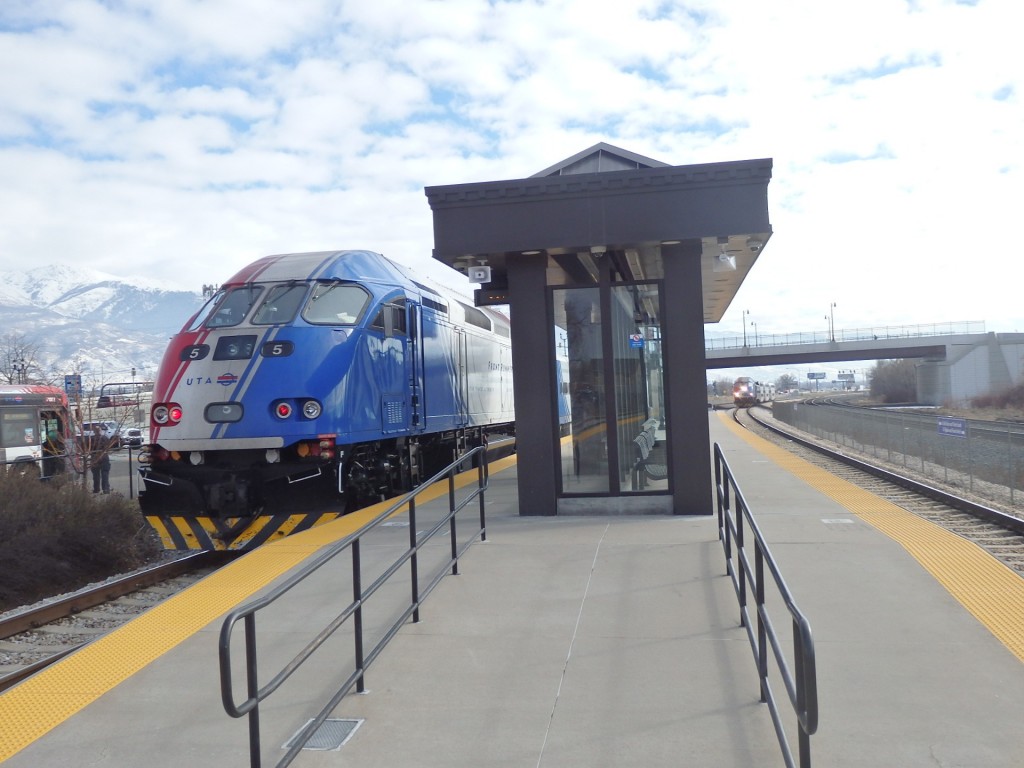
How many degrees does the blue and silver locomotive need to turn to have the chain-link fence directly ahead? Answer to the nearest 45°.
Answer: approximately 135° to its left

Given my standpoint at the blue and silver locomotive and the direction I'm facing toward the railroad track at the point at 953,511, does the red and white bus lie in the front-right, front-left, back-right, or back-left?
back-left

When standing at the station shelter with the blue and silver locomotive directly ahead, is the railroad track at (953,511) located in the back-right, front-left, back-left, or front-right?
back-right

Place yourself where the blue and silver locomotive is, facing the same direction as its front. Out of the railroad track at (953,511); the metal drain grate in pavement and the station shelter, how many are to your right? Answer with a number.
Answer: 0

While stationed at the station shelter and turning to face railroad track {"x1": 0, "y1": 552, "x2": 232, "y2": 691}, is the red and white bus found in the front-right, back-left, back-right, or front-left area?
front-right

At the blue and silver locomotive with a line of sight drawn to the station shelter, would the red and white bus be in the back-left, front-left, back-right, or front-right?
back-left
